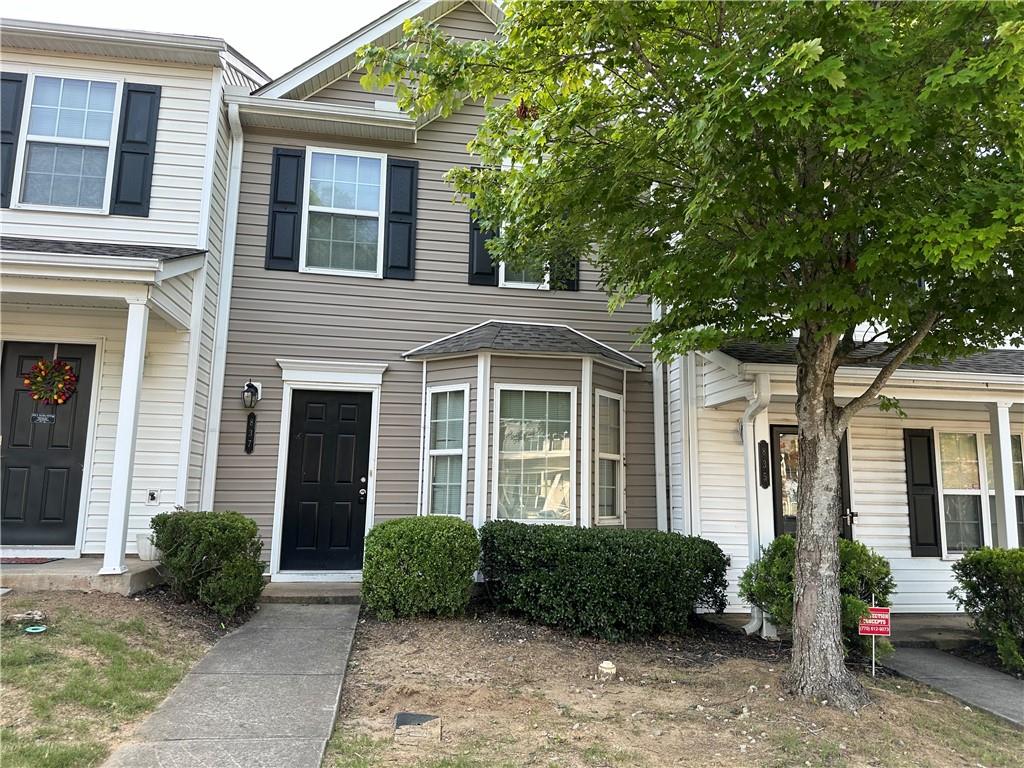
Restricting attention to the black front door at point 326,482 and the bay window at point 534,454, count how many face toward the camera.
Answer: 2

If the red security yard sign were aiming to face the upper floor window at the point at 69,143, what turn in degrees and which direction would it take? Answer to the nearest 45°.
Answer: approximately 90° to its right

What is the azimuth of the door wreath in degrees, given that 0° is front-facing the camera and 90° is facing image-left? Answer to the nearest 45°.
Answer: approximately 0°

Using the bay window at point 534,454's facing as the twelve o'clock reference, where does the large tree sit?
The large tree is roughly at 11 o'clock from the bay window.

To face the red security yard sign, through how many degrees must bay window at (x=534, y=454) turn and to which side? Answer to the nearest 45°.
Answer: approximately 45° to its left

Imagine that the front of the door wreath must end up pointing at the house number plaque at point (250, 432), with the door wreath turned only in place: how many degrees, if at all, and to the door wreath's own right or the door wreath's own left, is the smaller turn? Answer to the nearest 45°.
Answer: approximately 90° to the door wreath's own left

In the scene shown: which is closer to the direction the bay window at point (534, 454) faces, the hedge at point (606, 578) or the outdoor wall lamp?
the hedge

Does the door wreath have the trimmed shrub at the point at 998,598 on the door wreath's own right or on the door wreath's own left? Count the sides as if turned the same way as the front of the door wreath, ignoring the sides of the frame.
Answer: on the door wreath's own left

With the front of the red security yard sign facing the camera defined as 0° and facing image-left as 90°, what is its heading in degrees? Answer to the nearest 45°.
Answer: approximately 0°
